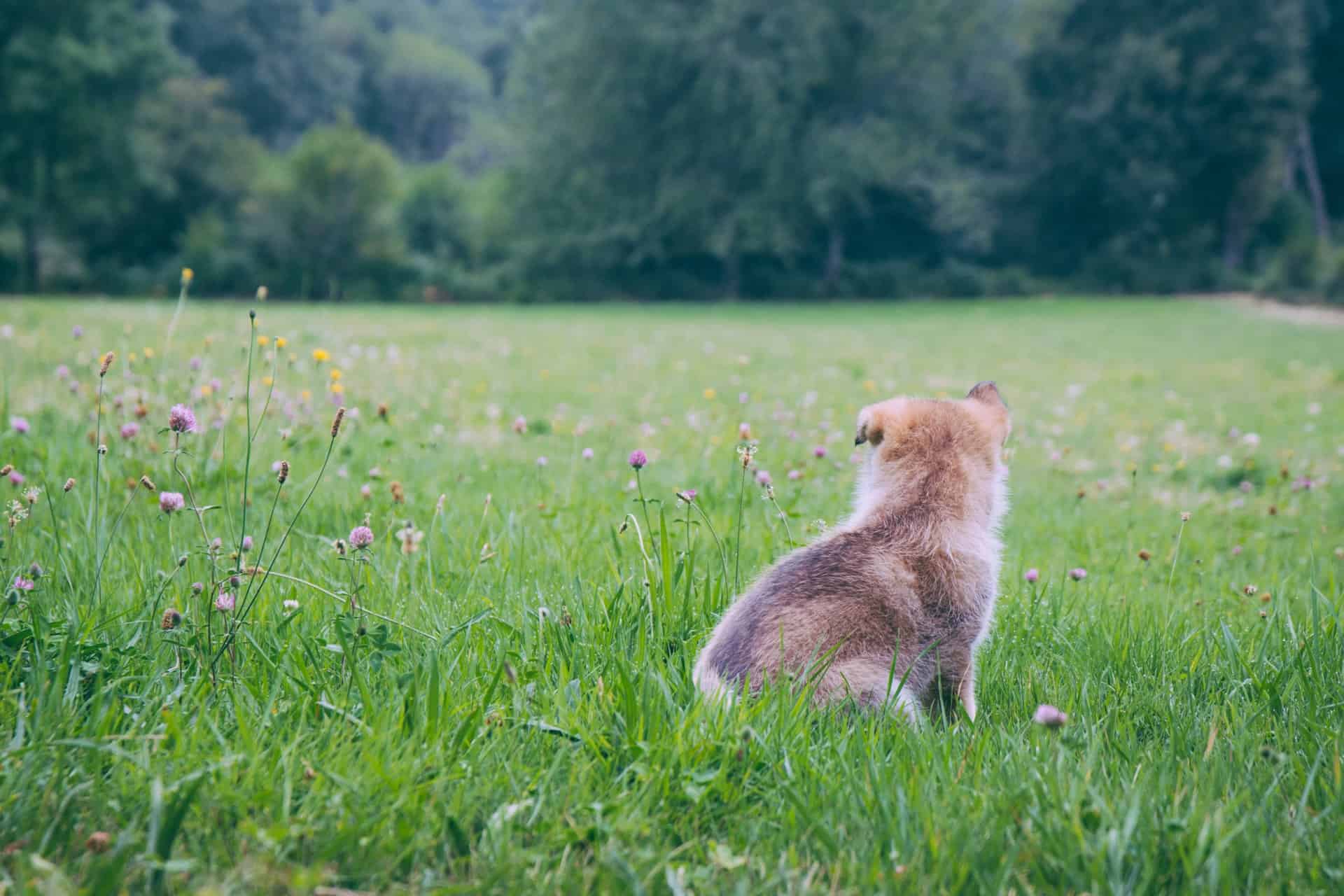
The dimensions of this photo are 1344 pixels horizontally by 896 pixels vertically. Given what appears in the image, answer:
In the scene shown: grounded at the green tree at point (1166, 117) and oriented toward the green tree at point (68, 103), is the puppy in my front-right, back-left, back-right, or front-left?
front-left

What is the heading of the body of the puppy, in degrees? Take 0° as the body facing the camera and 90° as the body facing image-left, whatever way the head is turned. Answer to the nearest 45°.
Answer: approximately 225°

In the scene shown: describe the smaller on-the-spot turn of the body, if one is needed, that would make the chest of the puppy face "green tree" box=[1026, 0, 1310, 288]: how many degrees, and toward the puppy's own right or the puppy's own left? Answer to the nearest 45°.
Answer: approximately 45° to the puppy's own left

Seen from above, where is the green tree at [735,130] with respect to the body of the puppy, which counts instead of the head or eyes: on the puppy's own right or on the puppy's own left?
on the puppy's own left

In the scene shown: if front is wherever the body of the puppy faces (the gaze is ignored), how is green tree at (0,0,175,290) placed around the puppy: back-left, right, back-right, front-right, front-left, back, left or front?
left

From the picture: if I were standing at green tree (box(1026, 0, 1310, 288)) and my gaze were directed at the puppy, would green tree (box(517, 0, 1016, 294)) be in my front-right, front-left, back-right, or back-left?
front-right
